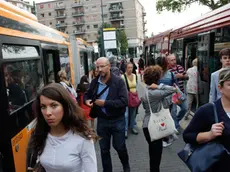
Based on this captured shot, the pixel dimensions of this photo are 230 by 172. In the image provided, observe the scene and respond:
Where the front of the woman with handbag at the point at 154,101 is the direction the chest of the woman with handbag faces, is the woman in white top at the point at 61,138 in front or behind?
behind

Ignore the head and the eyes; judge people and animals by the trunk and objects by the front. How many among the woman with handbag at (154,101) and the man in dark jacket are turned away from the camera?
1

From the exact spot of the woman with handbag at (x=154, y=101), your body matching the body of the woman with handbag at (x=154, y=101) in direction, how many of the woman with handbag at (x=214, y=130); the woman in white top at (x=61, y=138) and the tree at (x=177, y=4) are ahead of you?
1

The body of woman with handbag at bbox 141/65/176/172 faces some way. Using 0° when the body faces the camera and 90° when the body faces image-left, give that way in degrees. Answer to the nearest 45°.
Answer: approximately 180°

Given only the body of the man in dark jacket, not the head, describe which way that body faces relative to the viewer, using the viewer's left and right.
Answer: facing the viewer and to the left of the viewer

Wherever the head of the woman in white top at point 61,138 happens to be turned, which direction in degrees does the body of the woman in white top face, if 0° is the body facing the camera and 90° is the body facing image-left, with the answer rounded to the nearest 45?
approximately 45°

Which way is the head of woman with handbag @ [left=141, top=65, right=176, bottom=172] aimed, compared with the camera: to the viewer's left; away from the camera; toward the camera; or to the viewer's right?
away from the camera

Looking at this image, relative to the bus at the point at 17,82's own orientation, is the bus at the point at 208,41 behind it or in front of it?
in front

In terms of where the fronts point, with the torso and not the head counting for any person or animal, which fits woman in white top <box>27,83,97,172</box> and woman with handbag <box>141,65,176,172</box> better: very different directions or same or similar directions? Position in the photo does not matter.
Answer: very different directions

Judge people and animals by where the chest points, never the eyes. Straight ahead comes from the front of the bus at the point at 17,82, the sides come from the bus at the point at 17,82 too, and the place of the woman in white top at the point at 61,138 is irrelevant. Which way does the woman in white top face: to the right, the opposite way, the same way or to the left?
the opposite way
